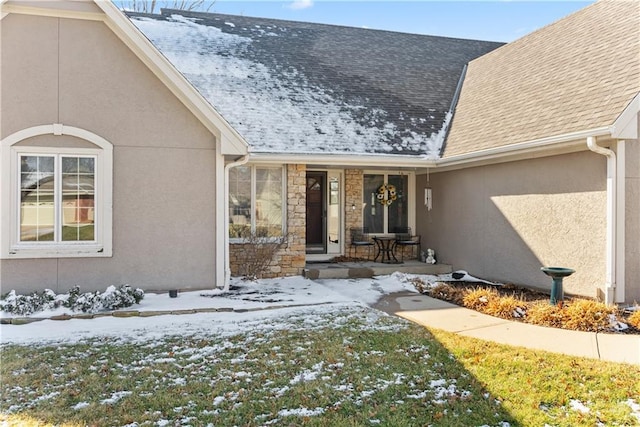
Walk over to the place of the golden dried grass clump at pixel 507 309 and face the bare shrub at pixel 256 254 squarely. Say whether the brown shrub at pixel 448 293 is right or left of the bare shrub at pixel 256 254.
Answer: right

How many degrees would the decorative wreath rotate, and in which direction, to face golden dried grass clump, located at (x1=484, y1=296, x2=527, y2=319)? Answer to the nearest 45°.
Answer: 0° — it already faces it

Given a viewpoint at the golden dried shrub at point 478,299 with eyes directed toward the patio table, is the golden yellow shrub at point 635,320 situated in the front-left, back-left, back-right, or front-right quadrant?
back-right

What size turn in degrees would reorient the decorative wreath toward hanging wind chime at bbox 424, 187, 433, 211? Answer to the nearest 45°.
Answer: approximately 90° to its left

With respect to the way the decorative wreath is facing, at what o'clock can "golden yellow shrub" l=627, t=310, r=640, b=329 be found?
The golden yellow shrub is roughly at 11 o'clock from the decorative wreath.

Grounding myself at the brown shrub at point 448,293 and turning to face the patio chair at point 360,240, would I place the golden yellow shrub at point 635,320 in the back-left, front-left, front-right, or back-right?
back-right

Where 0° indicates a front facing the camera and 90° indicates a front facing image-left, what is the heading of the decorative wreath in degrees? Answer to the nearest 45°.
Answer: approximately 0°

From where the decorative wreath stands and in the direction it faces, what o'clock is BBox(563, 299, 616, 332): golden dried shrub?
The golden dried shrub is roughly at 11 o'clock from the decorative wreath.
